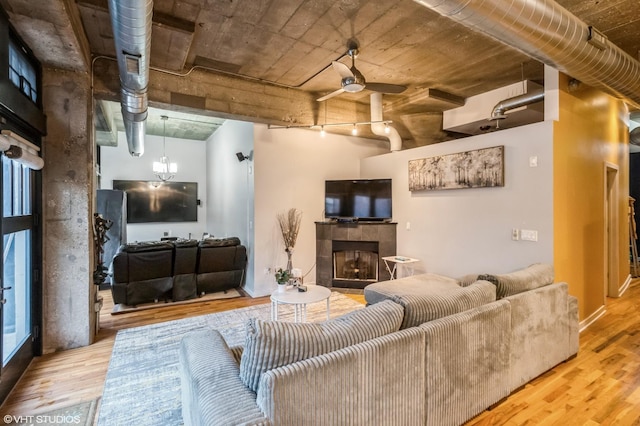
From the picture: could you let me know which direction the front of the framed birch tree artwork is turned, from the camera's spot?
facing the viewer and to the left of the viewer

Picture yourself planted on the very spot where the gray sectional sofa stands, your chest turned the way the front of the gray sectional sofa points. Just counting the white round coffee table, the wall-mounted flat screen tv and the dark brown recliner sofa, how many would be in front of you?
3

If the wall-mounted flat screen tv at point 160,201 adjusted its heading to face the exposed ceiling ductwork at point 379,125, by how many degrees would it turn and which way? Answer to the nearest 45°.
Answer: approximately 45° to its left

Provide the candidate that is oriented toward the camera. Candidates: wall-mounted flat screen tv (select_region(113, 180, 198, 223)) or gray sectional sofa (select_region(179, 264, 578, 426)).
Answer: the wall-mounted flat screen tv

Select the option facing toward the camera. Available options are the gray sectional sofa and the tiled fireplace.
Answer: the tiled fireplace

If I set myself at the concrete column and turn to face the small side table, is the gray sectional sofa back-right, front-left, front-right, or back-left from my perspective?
front-right

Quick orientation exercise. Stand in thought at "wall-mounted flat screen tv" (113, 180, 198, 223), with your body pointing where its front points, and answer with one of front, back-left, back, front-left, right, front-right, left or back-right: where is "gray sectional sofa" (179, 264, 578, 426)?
front

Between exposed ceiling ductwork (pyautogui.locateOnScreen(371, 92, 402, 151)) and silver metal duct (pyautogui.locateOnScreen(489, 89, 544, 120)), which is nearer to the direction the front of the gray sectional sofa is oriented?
the exposed ceiling ductwork

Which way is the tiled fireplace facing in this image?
toward the camera

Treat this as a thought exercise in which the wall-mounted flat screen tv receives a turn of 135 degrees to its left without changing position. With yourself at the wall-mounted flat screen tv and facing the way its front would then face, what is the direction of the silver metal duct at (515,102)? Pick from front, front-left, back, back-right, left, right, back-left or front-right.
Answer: right

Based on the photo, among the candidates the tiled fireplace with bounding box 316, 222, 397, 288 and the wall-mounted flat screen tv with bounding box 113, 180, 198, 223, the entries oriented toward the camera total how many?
2

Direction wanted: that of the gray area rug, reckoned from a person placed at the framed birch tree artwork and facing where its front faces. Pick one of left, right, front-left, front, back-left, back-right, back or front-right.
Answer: front
